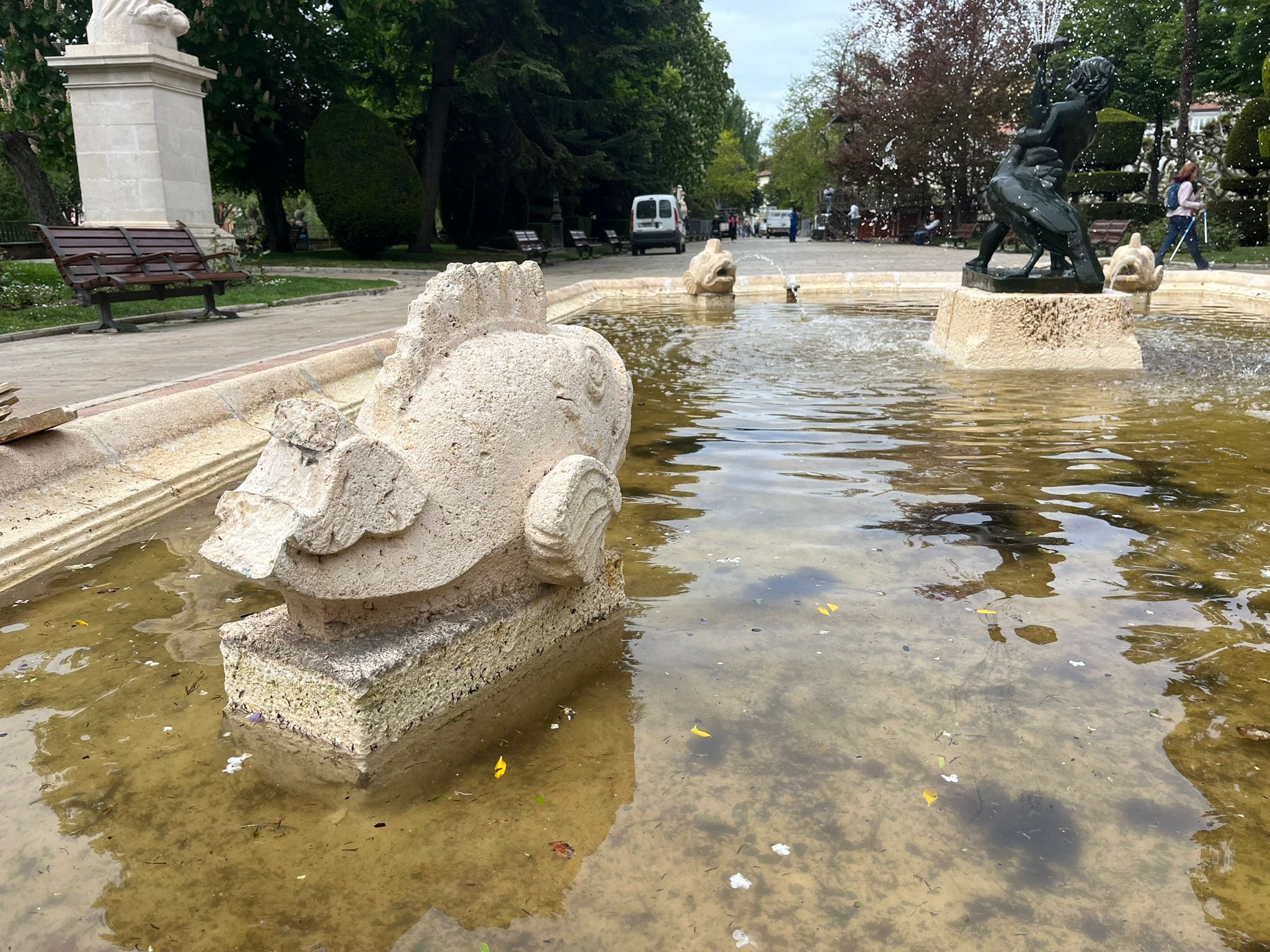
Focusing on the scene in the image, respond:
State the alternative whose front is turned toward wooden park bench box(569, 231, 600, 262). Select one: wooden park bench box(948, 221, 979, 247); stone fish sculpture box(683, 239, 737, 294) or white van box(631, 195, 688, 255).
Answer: wooden park bench box(948, 221, 979, 247)

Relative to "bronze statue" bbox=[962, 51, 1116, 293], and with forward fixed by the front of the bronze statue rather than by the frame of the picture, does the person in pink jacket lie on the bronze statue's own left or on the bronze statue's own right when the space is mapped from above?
on the bronze statue's own right

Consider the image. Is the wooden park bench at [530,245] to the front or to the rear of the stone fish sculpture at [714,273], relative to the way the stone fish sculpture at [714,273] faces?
to the rear

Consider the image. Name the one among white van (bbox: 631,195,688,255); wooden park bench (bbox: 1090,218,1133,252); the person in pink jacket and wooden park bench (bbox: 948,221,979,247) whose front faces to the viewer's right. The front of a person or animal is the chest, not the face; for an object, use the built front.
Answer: the person in pink jacket

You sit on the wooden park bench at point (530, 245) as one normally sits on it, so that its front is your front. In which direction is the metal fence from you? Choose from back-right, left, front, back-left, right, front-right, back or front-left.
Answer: back

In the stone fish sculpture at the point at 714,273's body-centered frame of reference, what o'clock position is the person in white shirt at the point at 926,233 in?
The person in white shirt is roughly at 8 o'clock from the stone fish sculpture.
